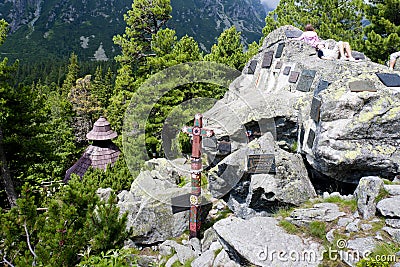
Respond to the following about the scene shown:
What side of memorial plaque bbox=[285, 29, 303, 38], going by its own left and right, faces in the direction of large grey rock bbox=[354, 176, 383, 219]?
front

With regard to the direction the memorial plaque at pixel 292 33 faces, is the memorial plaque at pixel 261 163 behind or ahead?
ahead

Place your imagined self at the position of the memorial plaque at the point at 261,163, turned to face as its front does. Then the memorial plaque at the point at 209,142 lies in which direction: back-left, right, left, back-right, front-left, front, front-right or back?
back-right

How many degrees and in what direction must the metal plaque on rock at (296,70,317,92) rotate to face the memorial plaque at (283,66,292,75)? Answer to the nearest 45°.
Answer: approximately 90° to its right

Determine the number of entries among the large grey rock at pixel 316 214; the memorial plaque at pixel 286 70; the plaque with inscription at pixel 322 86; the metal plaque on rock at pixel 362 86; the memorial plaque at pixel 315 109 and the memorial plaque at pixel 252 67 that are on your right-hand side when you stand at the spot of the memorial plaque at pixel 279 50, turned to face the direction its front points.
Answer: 1

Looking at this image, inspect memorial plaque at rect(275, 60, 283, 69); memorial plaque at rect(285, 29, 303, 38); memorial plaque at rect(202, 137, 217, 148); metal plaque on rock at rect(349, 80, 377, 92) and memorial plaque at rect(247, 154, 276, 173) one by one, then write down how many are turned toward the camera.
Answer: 5

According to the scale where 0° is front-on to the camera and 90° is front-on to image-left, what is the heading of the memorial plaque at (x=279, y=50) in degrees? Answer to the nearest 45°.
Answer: approximately 45°

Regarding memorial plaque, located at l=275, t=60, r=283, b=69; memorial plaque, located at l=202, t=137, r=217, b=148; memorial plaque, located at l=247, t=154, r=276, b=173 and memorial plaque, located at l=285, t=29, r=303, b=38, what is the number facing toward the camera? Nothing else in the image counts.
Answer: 4

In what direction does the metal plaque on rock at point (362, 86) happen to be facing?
toward the camera

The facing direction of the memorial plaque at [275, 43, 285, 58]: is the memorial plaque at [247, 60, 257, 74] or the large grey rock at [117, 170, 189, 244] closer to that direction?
the large grey rock

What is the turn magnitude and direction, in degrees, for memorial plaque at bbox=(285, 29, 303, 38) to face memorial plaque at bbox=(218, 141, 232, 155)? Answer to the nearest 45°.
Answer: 0° — it already faces it

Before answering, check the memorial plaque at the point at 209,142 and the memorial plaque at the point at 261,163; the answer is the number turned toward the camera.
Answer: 2

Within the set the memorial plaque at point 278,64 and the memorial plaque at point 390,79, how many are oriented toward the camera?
2

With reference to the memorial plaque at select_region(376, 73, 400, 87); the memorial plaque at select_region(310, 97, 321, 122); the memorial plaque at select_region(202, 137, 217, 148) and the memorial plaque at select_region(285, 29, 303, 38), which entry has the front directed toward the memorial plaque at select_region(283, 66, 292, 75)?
the memorial plaque at select_region(285, 29, 303, 38)

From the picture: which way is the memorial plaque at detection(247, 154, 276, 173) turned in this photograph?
toward the camera

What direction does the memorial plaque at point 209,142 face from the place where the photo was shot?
facing the viewer
